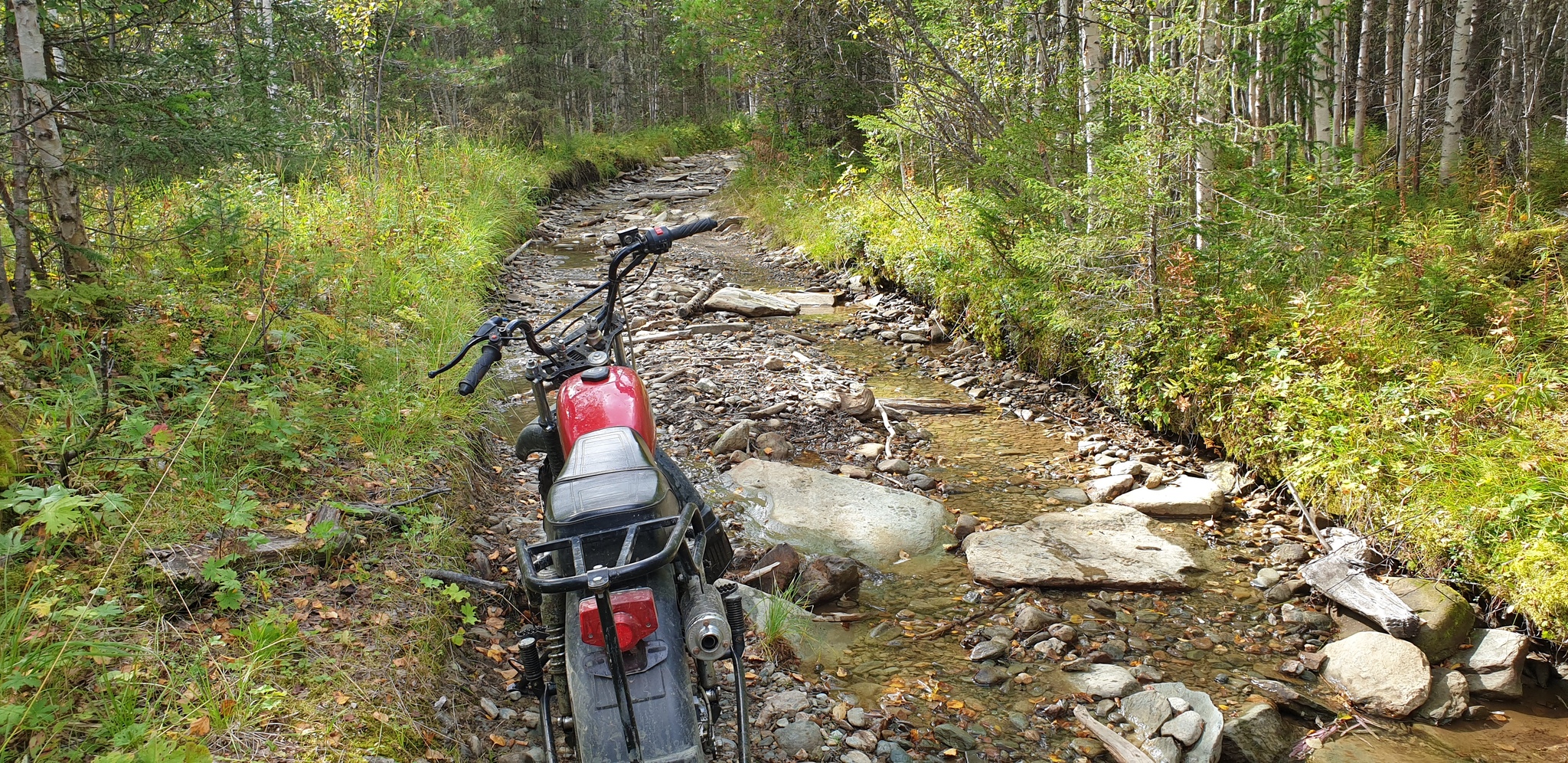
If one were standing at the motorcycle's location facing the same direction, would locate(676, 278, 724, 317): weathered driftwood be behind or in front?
in front

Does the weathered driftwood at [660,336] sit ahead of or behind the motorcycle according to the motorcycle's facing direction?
ahead

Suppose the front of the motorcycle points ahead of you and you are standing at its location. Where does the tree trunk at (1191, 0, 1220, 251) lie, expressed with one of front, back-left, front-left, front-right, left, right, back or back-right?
front-right

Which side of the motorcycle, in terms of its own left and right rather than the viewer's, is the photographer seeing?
back

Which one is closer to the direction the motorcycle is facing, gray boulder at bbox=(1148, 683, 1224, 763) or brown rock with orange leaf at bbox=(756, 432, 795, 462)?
the brown rock with orange leaf

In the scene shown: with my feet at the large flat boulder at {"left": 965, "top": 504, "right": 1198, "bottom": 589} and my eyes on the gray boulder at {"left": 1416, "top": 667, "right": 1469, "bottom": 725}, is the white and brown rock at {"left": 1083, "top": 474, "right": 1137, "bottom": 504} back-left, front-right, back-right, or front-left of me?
back-left

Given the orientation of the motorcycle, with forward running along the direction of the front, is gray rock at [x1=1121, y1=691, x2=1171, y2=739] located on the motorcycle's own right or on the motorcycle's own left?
on the motorcycle's own right
